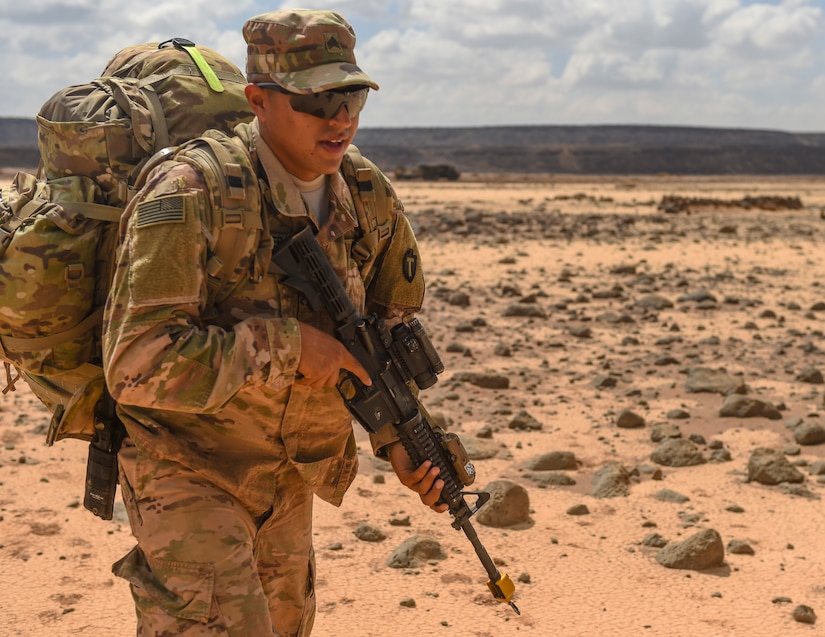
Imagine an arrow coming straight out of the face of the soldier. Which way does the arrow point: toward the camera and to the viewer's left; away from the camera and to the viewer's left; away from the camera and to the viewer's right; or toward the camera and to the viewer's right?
toward the camera and to the viewer's right

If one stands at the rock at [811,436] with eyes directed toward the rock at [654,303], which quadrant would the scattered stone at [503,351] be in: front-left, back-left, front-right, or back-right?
front-left

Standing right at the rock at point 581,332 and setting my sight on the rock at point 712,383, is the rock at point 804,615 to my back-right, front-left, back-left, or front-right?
front-right

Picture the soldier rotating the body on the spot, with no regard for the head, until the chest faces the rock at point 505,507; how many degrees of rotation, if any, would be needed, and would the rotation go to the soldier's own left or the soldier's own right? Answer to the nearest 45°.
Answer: approximately 90° to the soldier's own left

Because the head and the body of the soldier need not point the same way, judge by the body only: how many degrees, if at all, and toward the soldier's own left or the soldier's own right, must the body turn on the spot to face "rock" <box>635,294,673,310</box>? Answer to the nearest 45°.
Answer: approximately 90° to the soldier's own left

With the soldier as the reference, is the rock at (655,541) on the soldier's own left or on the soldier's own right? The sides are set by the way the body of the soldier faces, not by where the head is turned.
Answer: on the soldier's own left

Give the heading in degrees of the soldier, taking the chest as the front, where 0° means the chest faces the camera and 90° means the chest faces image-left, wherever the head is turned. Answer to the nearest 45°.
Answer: approximately 315°

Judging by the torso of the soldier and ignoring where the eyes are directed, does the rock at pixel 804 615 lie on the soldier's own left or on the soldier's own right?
on the soldier's own left
